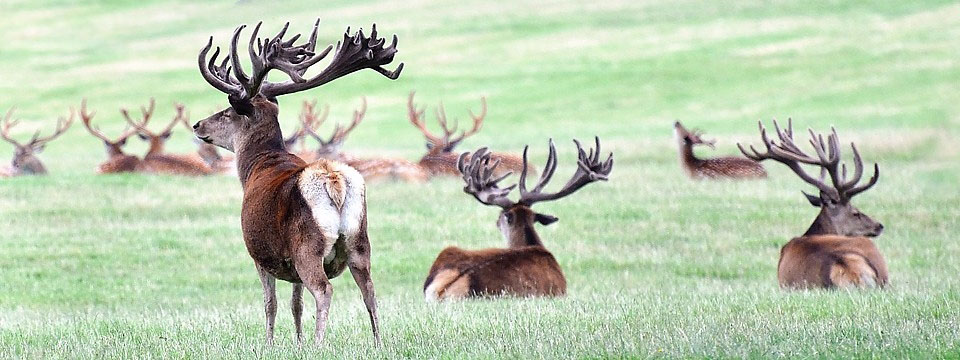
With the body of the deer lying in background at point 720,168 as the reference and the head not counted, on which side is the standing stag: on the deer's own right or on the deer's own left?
on the deer's own left

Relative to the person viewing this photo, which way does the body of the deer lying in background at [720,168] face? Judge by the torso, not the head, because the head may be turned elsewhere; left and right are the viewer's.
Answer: facing to the left of the viewer

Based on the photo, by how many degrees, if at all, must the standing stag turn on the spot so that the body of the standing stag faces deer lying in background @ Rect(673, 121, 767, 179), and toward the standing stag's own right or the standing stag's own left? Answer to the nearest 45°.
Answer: approximately 90° to the standing stag's own right

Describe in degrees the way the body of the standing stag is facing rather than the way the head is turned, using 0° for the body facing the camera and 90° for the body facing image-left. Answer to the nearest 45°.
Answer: approximately 135°
